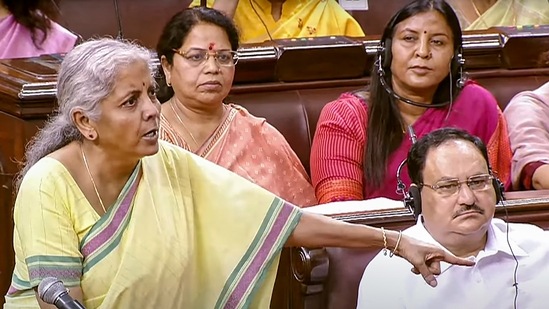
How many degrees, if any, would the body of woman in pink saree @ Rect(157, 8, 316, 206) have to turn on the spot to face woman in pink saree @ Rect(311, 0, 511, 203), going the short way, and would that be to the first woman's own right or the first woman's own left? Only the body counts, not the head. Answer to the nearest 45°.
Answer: approximately 45° to the first woman's own left

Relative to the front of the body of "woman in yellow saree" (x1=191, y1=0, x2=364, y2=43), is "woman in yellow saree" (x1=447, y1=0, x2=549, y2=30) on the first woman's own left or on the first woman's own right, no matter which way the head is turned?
on the first woman's own left

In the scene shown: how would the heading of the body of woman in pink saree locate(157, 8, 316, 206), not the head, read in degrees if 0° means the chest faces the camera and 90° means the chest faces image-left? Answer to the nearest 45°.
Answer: approximately 315°

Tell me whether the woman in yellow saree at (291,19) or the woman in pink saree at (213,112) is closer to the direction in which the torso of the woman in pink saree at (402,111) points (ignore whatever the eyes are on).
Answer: the woman in pink saree

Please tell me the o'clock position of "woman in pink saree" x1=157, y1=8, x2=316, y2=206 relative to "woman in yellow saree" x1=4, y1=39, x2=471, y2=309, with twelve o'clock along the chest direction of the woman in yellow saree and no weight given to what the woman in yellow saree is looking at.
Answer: The woman in pink saree is roughly at 8 o'clock from the woman in yellow saree.

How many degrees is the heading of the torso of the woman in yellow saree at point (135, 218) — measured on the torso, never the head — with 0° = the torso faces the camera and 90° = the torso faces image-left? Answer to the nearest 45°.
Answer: approximately 315°

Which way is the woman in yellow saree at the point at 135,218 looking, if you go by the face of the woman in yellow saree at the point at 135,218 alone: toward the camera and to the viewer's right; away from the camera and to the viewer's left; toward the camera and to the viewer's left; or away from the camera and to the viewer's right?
toward the camera and to the viewer's right

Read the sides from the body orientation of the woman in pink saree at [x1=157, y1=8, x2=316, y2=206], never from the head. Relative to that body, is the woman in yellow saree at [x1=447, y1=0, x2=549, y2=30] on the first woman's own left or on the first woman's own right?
on the first woman's own left

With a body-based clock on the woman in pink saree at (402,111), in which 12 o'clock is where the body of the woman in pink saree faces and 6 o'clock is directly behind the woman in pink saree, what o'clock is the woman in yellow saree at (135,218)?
The woman in yellow saree is roughly at 1 o'clock from the woman in pink saree.

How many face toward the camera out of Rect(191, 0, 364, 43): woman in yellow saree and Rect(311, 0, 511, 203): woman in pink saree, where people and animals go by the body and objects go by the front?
2
